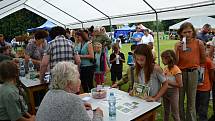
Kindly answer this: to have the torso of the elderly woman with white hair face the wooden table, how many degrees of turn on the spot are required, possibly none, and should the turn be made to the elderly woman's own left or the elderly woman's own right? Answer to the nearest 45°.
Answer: approximately 45° to the elderly woman's own left

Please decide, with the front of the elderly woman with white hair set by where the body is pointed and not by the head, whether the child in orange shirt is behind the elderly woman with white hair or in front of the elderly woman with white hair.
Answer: in front

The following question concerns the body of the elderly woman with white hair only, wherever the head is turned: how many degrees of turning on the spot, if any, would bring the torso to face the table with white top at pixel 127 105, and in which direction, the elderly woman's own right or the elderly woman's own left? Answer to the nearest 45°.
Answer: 0° — they already face it

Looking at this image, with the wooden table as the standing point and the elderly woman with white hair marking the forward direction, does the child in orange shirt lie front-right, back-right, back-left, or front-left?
front-left

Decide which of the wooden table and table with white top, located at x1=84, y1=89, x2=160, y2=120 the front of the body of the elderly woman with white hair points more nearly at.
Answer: the table with white top

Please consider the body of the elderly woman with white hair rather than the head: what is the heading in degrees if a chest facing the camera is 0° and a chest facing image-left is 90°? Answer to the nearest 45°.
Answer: approximately 225°

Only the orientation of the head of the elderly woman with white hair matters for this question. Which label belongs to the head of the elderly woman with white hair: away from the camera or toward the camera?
away from the camera
